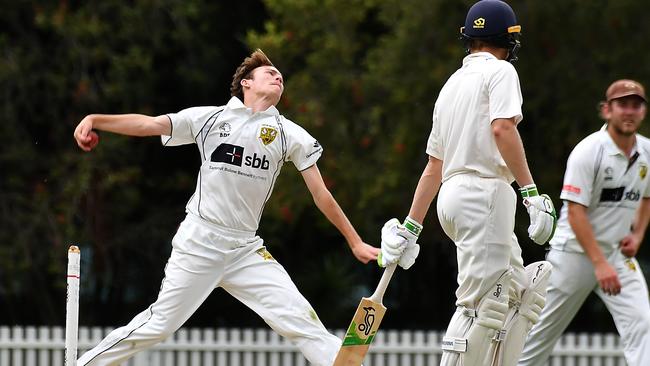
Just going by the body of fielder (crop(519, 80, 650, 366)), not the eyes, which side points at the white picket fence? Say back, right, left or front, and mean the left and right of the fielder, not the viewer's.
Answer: back

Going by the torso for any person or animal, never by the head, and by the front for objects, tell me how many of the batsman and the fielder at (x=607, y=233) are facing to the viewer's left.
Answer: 0

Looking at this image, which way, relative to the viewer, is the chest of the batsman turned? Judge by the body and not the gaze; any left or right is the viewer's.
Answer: facing away from the viewer and to the right of the viewer

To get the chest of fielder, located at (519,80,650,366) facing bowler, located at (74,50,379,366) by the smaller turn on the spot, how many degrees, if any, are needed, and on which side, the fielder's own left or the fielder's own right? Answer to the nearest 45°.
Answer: approximately 90° to the fielder's own right

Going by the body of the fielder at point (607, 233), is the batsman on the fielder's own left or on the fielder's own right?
on the fielder's own right

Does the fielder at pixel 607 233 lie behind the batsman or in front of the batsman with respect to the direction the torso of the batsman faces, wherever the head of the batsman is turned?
in front

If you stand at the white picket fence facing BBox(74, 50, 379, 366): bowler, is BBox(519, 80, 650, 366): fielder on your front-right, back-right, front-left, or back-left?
front-left

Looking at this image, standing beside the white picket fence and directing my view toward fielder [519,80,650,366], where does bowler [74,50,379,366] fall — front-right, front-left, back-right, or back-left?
front-right

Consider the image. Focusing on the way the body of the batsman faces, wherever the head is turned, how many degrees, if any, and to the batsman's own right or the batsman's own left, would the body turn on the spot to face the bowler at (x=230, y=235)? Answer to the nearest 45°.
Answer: approximately 135° to the batsman's own left
